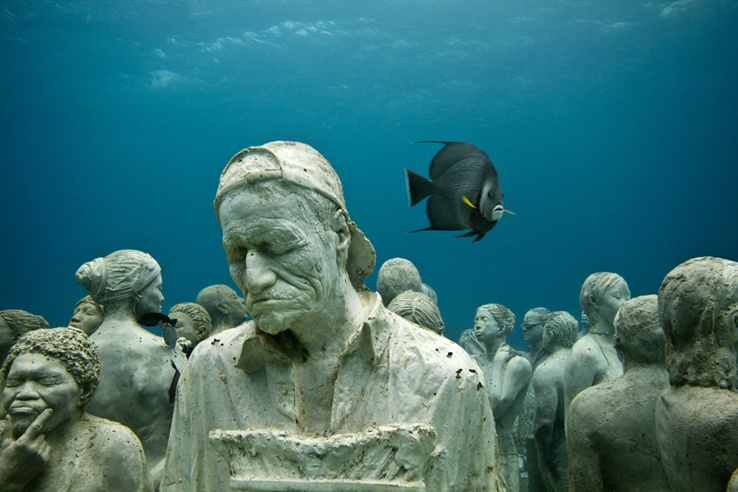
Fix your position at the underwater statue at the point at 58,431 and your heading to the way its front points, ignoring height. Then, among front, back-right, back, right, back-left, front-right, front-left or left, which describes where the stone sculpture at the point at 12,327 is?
back-right

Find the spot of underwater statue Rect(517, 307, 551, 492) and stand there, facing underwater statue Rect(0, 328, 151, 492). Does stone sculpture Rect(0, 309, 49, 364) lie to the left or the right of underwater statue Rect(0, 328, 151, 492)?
right

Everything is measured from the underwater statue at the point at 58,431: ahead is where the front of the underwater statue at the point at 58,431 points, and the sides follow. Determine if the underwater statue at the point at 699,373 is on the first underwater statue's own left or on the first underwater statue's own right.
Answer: on the first underwater statue's own left

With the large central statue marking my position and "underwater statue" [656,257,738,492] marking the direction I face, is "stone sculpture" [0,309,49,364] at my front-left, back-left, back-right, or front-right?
back-left

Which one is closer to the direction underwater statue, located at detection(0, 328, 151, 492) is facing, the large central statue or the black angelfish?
the large central statue

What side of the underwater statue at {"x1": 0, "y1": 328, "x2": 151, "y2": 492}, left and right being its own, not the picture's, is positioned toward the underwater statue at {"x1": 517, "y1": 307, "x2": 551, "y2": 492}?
back
